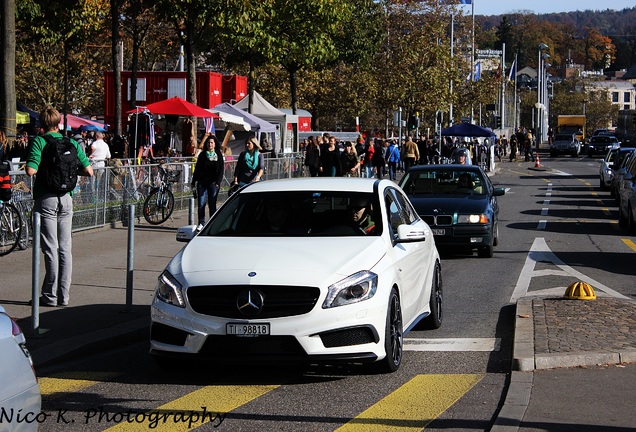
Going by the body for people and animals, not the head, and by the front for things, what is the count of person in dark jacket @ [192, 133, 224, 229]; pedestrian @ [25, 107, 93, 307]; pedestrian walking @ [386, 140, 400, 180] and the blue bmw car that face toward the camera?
2

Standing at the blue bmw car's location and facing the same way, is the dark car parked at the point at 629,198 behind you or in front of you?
behind

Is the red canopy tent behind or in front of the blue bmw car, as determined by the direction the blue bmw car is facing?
behind

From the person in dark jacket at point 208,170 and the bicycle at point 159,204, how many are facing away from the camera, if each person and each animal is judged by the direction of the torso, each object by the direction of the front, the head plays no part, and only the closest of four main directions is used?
0

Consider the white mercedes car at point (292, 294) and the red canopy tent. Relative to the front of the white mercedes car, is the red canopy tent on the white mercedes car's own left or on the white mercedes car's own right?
on the white mercedes car's own right

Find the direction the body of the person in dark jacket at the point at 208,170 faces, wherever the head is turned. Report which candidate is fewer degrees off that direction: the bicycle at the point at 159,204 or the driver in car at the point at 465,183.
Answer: the driver in car

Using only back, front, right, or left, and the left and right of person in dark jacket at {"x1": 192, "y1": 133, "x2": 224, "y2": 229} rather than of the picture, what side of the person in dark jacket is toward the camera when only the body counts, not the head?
front

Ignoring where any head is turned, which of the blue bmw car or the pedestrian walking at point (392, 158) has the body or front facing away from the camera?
the pedestrian walking

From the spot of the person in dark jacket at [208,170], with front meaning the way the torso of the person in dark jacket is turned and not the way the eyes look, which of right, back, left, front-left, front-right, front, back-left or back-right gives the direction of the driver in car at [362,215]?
front

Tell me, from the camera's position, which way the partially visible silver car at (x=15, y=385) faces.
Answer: facing the viewer and to the left of the viewer
